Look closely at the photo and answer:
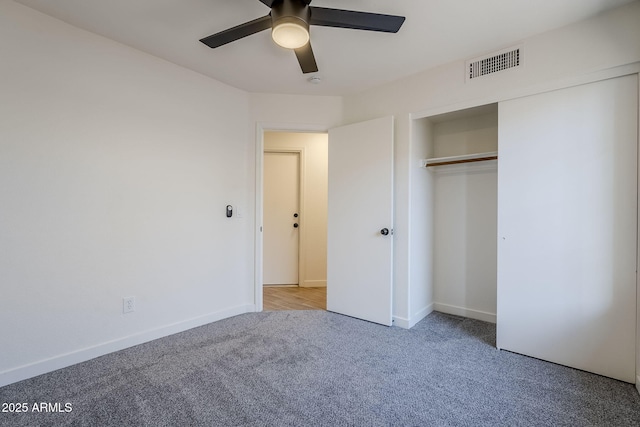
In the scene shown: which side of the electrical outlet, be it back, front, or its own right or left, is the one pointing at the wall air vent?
front

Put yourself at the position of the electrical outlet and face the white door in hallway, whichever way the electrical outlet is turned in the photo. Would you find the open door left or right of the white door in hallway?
right

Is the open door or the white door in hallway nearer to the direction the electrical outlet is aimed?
the open door

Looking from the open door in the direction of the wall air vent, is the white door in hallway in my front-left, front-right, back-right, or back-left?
back-left

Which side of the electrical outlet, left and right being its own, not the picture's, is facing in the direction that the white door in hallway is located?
left

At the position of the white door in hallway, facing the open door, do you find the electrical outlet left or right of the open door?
right

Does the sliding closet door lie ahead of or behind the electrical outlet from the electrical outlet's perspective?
ahead

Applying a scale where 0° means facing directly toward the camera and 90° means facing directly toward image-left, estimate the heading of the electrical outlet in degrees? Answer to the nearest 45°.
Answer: approximately 315°

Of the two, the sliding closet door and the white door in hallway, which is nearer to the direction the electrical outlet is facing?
the sliding closet door

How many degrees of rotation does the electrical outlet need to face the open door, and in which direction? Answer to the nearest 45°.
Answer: approximately 45° to its left
